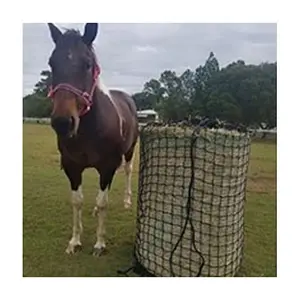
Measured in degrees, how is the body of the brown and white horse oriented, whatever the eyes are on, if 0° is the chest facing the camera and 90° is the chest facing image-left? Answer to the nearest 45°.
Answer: approximately 0°
